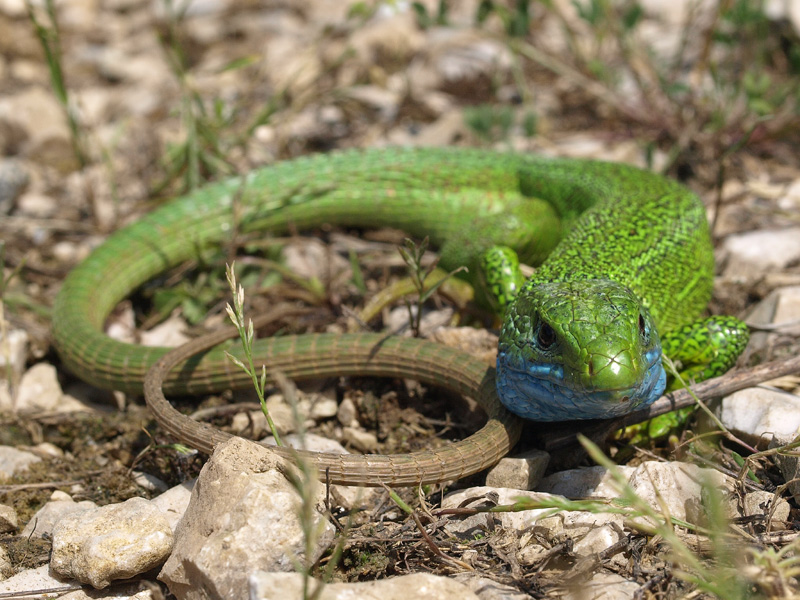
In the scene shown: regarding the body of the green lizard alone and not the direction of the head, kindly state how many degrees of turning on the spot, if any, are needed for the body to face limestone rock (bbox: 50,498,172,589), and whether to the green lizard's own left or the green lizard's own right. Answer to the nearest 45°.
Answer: approximately 45° to the green lizard's own right

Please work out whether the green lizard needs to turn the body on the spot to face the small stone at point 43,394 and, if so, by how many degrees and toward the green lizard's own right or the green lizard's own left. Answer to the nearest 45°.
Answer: approximately 90° to the green lizard's own right

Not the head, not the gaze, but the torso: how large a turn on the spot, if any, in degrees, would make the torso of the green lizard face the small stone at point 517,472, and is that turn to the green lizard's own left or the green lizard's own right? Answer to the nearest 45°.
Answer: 0° — it already faces it

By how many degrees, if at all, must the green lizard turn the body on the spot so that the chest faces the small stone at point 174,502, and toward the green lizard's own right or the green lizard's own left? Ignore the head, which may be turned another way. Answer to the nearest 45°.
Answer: approximately 45° to the green lizard's own right

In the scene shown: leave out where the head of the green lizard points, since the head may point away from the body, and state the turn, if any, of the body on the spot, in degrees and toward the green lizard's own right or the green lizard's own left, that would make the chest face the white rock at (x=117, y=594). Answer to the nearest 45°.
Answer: approximately 45° to the green lizard's own right

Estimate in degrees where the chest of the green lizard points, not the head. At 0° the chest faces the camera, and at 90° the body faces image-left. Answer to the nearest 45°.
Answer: approximately 0°

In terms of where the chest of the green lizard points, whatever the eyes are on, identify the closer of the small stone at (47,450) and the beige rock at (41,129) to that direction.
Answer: the small stone

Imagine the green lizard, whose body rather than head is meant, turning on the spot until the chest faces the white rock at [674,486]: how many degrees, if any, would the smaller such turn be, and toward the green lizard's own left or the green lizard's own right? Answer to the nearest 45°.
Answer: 0° — it already faces it

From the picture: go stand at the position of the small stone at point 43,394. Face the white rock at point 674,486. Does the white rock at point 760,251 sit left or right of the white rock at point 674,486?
left
